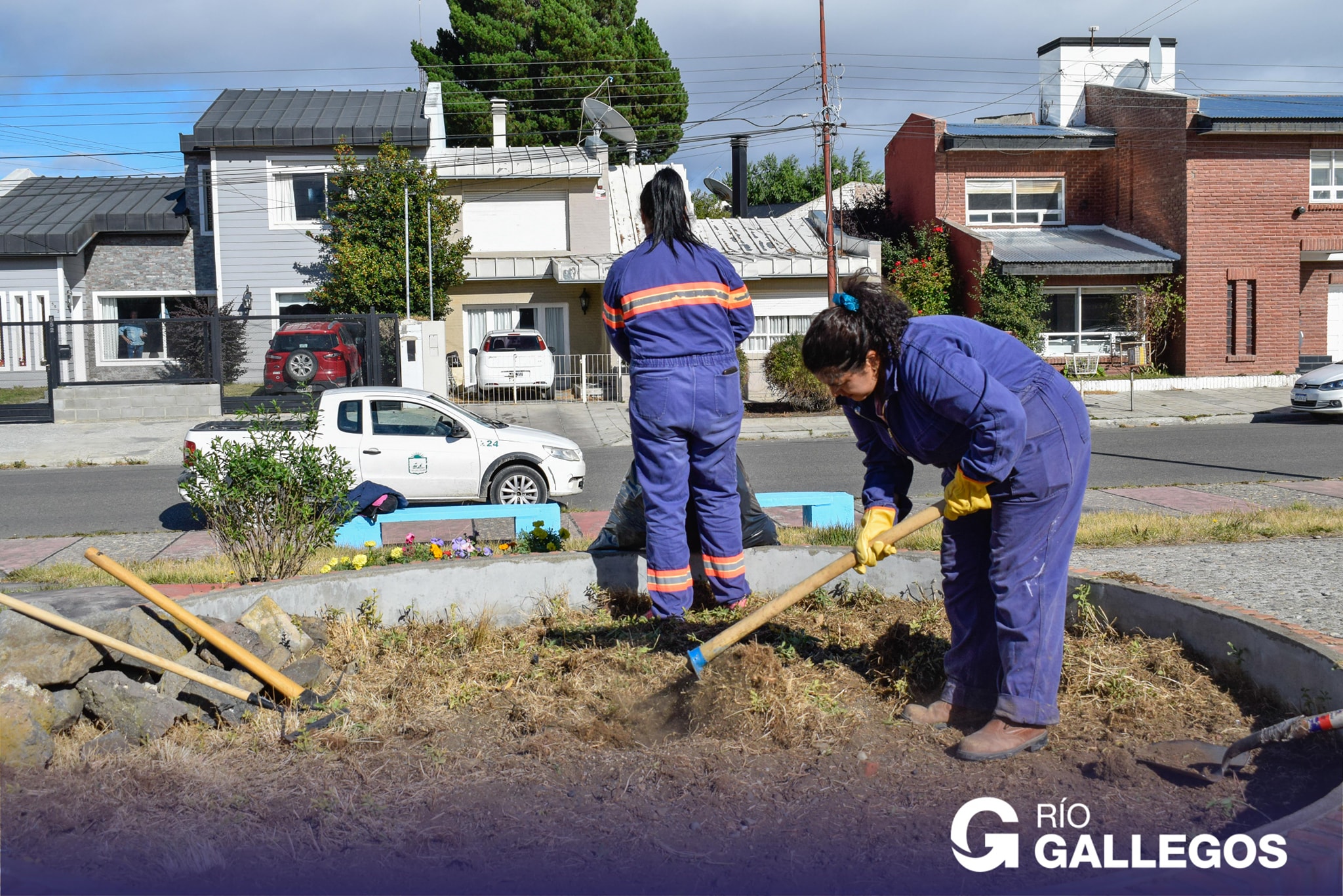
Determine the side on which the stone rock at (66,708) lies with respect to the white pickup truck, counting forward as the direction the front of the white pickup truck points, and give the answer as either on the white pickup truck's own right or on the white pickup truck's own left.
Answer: on the white pickup truck's own right

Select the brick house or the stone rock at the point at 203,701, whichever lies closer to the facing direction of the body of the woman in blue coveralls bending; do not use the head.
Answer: the stone rock

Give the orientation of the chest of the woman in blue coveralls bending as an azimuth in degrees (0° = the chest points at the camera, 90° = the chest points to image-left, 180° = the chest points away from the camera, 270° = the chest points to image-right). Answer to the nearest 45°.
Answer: approximately 90°

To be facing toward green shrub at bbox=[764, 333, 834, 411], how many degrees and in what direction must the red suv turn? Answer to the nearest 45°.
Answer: approximately 90° to its right

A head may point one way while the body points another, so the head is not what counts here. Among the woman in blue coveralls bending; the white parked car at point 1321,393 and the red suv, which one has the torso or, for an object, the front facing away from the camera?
the red suv

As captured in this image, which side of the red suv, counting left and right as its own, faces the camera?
back

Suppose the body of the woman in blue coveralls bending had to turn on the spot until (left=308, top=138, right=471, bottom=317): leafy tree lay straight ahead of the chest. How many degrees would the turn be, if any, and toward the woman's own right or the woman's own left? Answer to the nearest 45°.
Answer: approximately 45° to the woman's own right

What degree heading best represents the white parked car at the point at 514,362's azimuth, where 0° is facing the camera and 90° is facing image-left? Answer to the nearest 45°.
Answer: approximately 180°

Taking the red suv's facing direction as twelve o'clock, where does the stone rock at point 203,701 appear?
The stone rock is roughly at 6 o'clock from the red suv.

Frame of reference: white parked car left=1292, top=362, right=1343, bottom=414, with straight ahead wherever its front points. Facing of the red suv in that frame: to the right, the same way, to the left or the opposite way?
to the right
